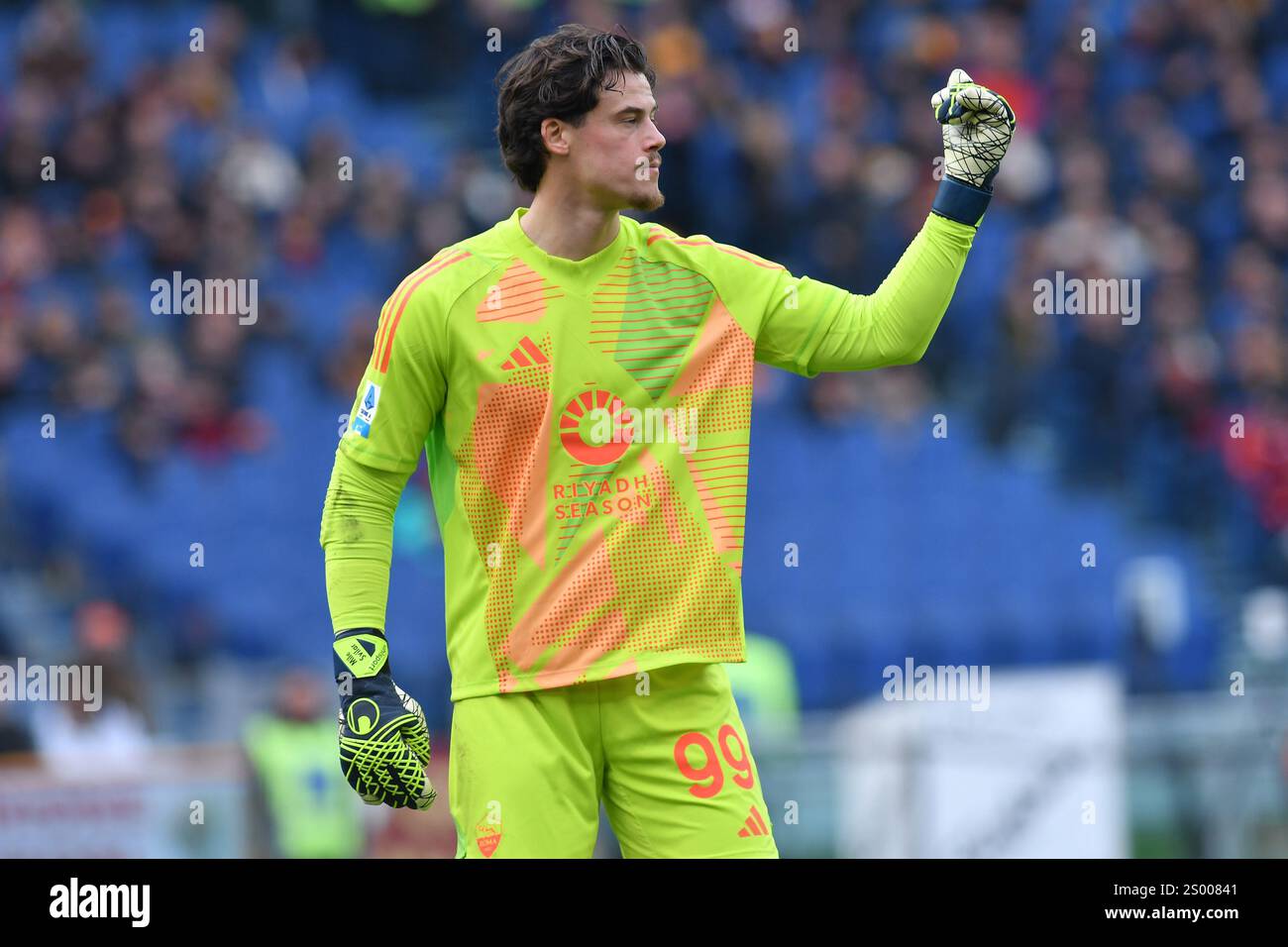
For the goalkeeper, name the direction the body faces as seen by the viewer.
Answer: toward the camera

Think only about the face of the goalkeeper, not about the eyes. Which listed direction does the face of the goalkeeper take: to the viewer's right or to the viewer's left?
to the viewer's right
